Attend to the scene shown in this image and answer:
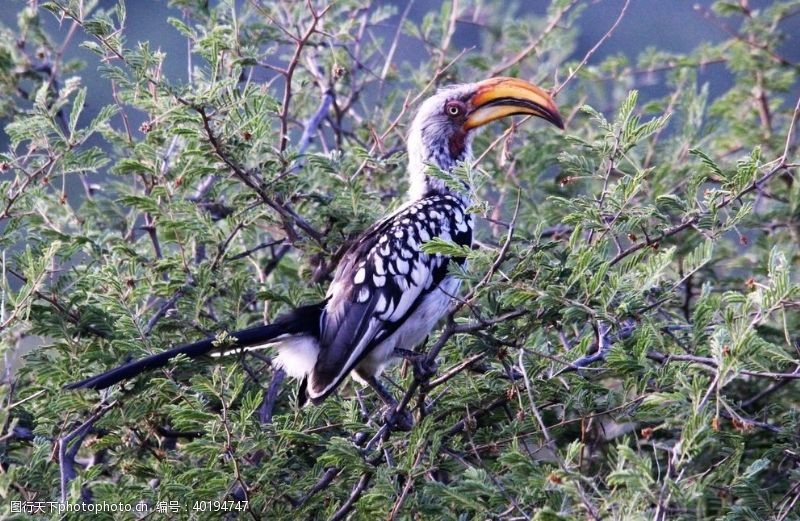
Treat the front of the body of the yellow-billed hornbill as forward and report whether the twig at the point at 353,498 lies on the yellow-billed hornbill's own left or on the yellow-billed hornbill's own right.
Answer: on the yellow-billed hornbill's own right

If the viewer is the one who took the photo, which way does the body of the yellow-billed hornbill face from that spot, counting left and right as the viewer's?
facing to the right of the viewer

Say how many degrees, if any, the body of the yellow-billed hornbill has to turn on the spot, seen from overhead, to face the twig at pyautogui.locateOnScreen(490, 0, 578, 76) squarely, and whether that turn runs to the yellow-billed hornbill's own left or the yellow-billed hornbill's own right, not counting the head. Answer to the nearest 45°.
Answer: approximately 45° to the yellow-billed hornbill's own left

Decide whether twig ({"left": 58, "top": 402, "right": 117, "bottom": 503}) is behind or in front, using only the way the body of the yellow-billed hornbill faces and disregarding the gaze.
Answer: behind
